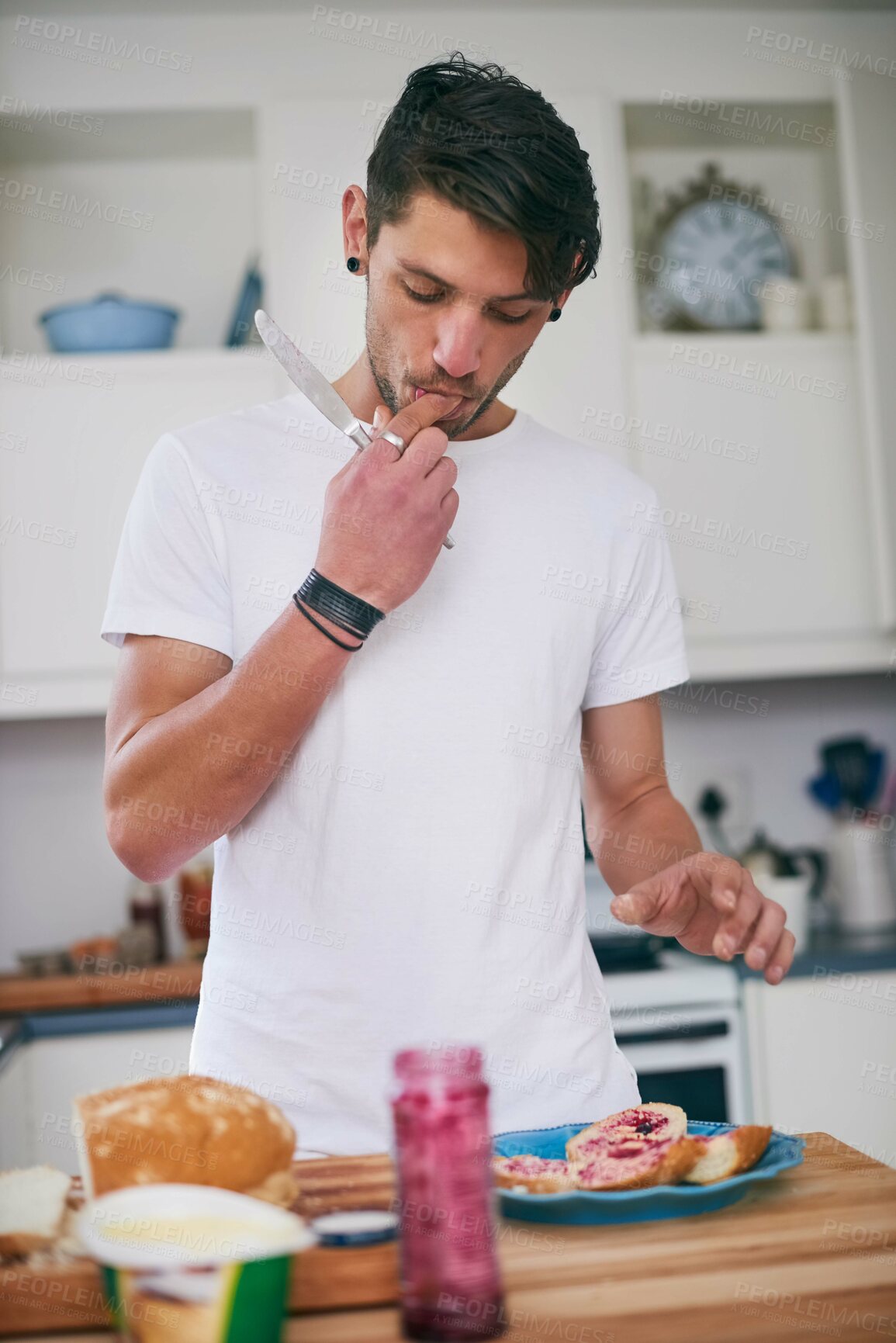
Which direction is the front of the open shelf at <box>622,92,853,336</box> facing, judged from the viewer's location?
facing the viewer

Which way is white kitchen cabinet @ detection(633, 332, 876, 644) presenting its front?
toward the camera

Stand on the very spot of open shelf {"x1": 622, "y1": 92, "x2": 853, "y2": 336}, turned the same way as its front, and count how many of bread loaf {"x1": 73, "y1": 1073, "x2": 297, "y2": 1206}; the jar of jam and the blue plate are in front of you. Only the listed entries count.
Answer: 3

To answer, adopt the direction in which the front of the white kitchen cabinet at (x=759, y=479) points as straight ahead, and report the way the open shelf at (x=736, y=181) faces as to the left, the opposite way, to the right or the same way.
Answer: the same way

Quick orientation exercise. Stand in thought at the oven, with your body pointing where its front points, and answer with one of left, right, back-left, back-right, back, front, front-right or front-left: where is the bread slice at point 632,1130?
front

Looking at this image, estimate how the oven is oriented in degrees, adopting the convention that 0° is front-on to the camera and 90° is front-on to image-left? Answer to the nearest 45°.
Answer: approximately 0°

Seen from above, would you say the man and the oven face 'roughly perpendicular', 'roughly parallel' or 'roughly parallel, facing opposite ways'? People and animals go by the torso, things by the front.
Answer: roughly parallel

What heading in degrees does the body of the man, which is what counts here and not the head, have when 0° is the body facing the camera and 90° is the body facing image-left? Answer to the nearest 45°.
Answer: approximately 0°

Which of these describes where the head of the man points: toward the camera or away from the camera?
toward the camera

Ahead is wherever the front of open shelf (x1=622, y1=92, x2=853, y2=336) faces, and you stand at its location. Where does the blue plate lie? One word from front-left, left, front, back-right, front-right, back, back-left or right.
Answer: front

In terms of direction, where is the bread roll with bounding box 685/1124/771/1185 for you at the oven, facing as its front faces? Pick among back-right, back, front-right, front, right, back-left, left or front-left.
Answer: front

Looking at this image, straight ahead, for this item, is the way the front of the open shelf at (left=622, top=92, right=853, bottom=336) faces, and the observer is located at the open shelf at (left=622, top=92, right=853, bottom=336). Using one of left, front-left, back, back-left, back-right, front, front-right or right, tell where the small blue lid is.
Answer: front

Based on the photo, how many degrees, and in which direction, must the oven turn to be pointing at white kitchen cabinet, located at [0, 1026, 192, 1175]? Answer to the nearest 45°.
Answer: approximately 90° to its right

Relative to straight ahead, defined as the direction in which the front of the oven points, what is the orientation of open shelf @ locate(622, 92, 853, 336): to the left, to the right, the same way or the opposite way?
the same way

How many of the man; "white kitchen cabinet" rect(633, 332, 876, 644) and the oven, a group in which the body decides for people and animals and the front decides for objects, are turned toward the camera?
3

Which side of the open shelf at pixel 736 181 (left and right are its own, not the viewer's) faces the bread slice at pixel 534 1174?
front
